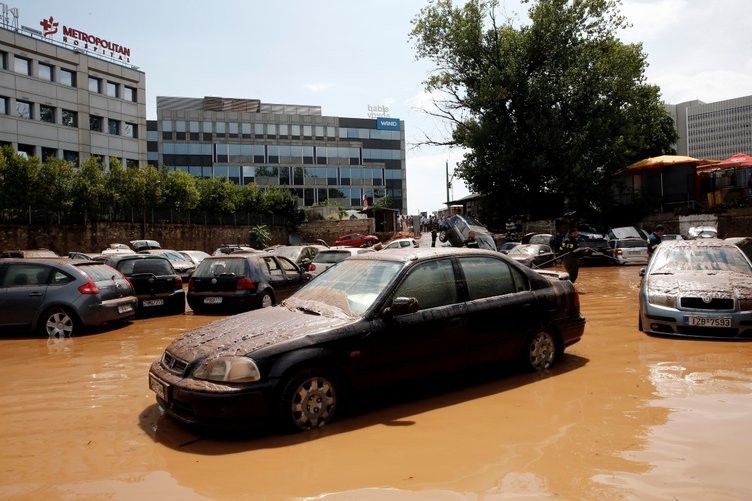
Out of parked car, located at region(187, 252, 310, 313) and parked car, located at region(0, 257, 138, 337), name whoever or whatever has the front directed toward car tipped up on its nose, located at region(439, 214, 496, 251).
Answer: parked car, located at region(187, 252, 310, 313)

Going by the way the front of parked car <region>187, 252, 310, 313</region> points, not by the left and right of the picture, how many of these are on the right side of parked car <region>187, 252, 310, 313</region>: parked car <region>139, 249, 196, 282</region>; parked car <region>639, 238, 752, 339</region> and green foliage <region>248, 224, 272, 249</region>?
1

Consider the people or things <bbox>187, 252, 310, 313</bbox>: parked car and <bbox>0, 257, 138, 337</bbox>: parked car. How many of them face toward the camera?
0

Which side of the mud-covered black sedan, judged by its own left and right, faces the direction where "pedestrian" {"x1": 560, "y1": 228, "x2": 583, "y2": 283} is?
back

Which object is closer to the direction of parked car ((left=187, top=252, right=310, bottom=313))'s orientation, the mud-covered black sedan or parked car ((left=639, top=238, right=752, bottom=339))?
the parked car

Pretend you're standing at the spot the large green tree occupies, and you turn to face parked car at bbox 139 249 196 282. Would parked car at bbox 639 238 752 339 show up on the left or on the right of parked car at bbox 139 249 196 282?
left

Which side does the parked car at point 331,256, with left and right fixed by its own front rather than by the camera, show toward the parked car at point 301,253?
left

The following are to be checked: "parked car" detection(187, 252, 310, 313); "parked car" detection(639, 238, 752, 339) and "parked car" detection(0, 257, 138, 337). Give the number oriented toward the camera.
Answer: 1

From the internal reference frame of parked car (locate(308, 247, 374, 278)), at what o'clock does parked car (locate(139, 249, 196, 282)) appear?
parked car (locate(139, 249, 196, 282)) is roughly at 9 o'clock from parked car (locate(308, 247, 374, 278)).

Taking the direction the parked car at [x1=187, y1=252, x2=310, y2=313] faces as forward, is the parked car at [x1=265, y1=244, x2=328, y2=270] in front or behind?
in front

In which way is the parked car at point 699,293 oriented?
toward the camera

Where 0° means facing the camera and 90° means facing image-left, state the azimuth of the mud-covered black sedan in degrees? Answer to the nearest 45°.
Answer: approximately 45°

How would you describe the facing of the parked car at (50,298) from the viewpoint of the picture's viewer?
facing away from the viewer and to the left of the viewer

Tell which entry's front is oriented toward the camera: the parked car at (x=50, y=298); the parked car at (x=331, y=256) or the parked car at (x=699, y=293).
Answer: the parked car at (x=699, y=293)

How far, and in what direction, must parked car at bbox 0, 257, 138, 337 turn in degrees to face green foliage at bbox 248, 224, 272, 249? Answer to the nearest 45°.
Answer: approximately 45° to its right

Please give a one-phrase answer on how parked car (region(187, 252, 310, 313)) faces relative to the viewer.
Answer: facing away from the viewer and to the right of the viewer
